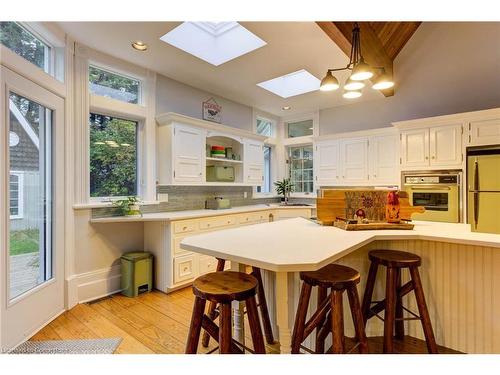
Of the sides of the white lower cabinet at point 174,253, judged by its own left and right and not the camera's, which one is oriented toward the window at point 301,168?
left

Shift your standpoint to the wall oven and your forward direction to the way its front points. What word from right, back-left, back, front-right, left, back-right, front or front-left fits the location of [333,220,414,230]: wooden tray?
front

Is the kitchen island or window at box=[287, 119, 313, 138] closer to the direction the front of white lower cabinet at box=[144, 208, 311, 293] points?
the kitchen island

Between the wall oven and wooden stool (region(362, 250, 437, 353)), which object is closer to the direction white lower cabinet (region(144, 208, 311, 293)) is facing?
the wooden stool

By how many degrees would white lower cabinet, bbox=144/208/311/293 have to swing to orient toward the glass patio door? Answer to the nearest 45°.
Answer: approximately 90° to its right

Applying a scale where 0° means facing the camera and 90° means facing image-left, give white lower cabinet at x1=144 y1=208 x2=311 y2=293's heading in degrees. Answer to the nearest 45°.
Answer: approximately 315°

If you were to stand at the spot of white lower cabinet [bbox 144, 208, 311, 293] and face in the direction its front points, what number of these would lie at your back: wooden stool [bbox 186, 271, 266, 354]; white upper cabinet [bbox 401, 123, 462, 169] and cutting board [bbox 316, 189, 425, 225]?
0

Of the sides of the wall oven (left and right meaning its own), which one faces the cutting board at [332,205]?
front

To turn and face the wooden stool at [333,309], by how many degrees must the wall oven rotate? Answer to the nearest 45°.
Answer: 0° — it already faces it

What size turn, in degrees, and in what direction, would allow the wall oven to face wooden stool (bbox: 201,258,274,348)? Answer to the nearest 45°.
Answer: approximately 45° to its right

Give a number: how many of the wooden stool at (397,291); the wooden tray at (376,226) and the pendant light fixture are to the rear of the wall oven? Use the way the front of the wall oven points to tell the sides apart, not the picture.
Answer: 0

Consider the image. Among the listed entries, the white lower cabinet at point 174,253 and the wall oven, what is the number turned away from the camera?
0

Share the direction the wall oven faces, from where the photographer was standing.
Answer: facing the viewer
